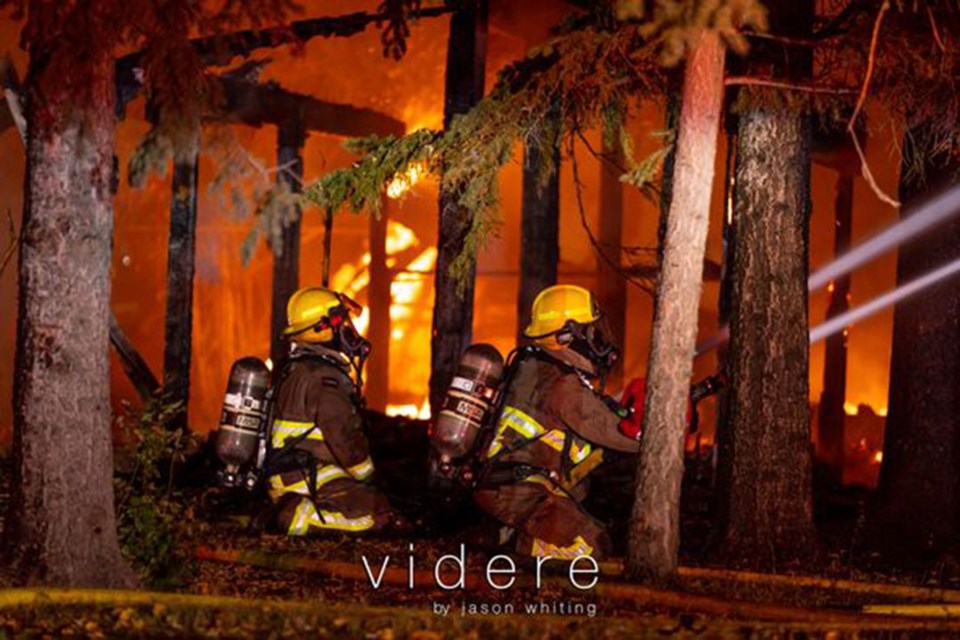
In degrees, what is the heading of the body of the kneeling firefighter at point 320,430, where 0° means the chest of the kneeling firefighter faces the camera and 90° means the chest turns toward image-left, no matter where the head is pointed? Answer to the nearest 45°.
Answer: approximately 270°

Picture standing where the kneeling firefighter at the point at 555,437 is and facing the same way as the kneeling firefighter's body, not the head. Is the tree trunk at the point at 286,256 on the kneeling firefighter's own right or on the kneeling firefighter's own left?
on the kneeling firefighter's own left

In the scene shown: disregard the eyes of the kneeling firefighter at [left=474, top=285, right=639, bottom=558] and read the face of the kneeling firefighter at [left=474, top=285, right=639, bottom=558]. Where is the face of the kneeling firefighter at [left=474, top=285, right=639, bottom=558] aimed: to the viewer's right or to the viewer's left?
to the viewer's right

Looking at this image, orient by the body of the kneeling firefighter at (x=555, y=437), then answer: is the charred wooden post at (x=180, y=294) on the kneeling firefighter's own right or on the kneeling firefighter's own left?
on the kneeling firefighter's own left

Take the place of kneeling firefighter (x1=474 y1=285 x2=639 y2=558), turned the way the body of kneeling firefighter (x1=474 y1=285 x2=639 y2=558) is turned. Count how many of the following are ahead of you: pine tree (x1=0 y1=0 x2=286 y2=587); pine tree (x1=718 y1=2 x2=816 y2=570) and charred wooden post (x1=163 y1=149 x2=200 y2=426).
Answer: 1

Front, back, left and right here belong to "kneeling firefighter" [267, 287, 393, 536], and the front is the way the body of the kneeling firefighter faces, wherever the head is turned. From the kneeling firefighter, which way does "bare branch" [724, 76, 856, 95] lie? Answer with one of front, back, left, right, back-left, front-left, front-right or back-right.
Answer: front-right

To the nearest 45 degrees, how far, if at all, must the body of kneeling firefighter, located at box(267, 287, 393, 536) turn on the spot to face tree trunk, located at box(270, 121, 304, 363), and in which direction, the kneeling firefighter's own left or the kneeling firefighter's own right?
approximately 90° to the kneeling firefighter's own left
